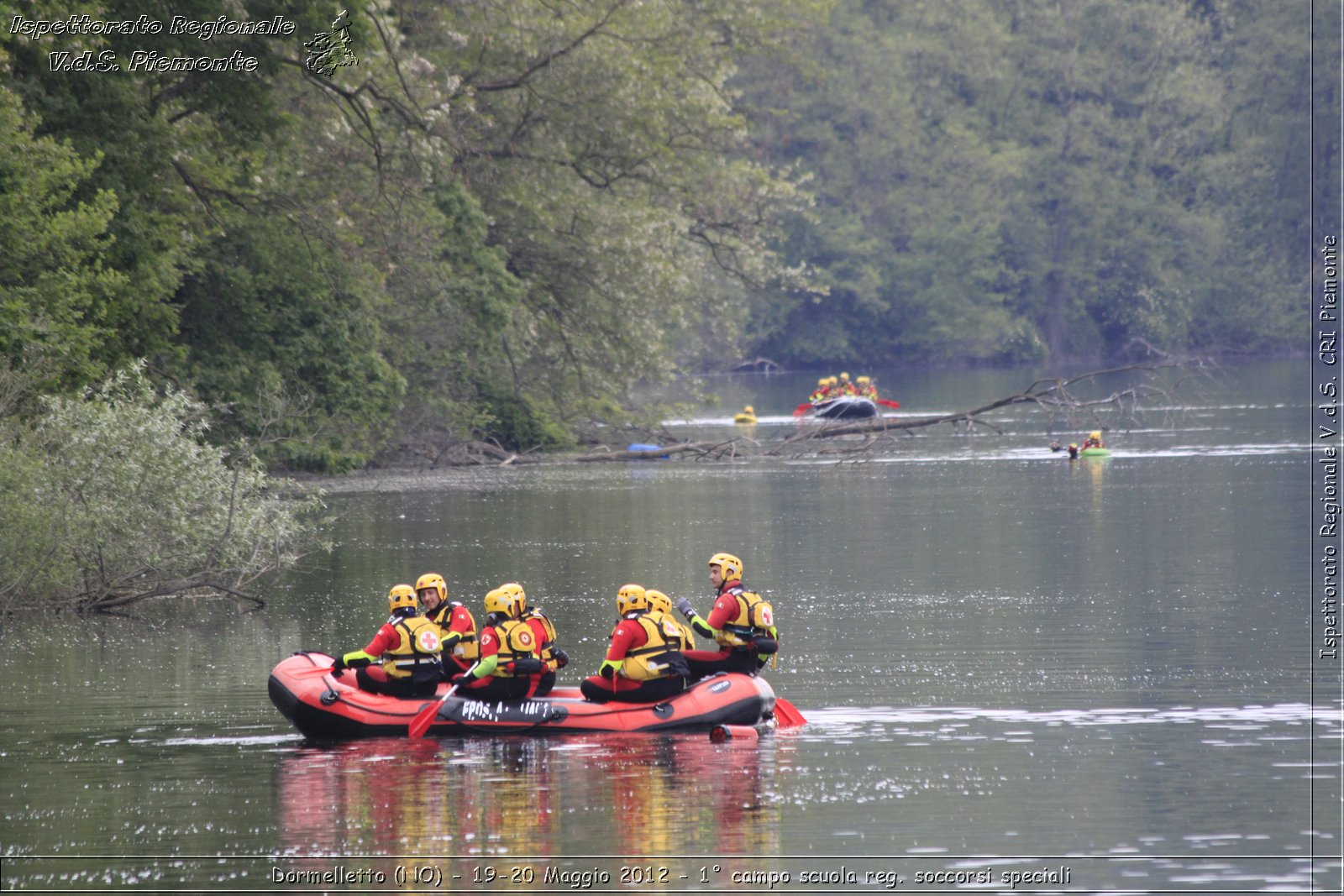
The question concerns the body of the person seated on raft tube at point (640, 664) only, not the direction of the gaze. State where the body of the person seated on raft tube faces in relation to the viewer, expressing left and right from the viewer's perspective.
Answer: facing away from the viewer and to the left of the viewer

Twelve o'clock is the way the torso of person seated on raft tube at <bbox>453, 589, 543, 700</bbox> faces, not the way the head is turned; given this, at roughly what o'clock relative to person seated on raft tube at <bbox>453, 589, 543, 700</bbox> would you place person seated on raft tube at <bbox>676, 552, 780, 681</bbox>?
person seated on raft tube at <bbox>676, 552, 780, 681</bbox> is roughly at 4 o'clock from person seated on raft tube at <bbox>453, 589, 543, 700</bbox>.

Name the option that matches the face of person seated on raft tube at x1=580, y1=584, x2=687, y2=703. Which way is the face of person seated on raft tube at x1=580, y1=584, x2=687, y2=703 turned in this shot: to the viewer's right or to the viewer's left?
to the viewer's left

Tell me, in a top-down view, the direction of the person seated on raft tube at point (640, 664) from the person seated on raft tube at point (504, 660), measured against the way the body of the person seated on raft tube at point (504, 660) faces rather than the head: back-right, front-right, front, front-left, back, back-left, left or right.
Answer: back-right

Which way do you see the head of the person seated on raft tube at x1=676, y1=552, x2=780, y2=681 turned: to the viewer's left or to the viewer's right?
to the viewer's left
